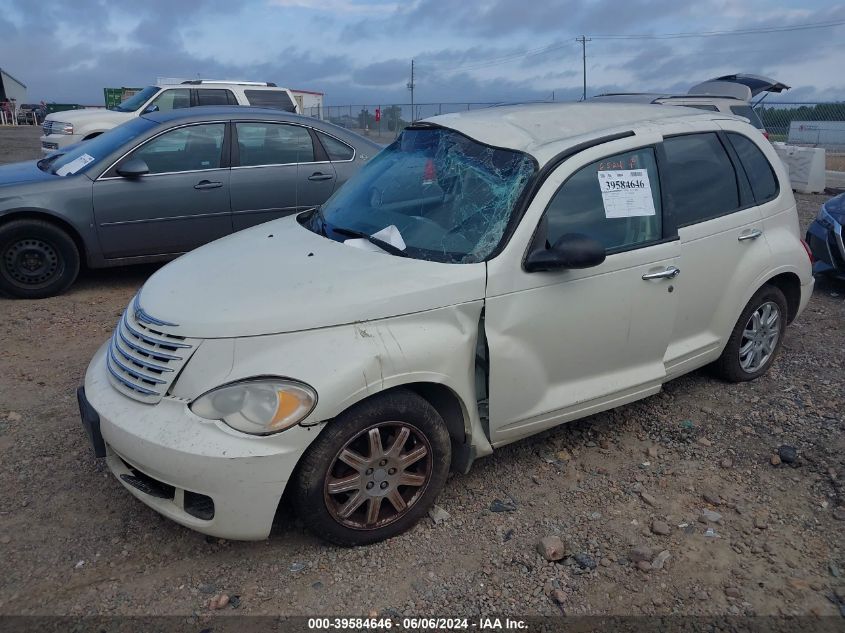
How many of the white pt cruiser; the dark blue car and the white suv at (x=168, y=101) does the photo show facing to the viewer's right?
0

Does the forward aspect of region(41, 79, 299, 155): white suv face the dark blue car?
no

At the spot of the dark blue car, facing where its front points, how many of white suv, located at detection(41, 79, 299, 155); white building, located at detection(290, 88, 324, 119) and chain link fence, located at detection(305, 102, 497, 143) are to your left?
0

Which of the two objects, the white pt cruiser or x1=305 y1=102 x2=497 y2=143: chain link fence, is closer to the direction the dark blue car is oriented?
the white pt cruiser

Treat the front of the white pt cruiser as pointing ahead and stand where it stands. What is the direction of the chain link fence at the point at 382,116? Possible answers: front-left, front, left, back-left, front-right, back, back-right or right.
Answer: back-right

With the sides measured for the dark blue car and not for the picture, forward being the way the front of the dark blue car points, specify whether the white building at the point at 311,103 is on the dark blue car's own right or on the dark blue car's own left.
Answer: on the dark blue car's own right

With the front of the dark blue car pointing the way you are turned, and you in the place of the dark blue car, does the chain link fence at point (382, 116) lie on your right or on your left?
on your right

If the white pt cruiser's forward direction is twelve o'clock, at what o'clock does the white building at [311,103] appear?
The white building is roughly at 4 o'clock from the white pt cruiser.

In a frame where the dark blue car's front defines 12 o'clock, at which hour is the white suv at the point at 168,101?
The white suv is roughly at 2 o'clock from the dark blue car.

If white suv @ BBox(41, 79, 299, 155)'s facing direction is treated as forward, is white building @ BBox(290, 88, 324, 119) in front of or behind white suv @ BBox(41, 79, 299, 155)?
behind

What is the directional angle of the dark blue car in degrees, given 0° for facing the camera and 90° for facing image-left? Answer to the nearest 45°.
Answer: approximately 45°

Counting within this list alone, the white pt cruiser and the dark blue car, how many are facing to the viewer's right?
0

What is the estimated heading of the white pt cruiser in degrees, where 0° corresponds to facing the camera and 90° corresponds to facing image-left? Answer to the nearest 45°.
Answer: approximately 45°

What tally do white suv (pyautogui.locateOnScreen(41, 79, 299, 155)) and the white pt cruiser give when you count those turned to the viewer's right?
0

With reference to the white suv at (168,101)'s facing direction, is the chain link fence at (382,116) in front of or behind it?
behind

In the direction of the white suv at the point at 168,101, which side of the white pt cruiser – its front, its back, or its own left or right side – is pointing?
right
